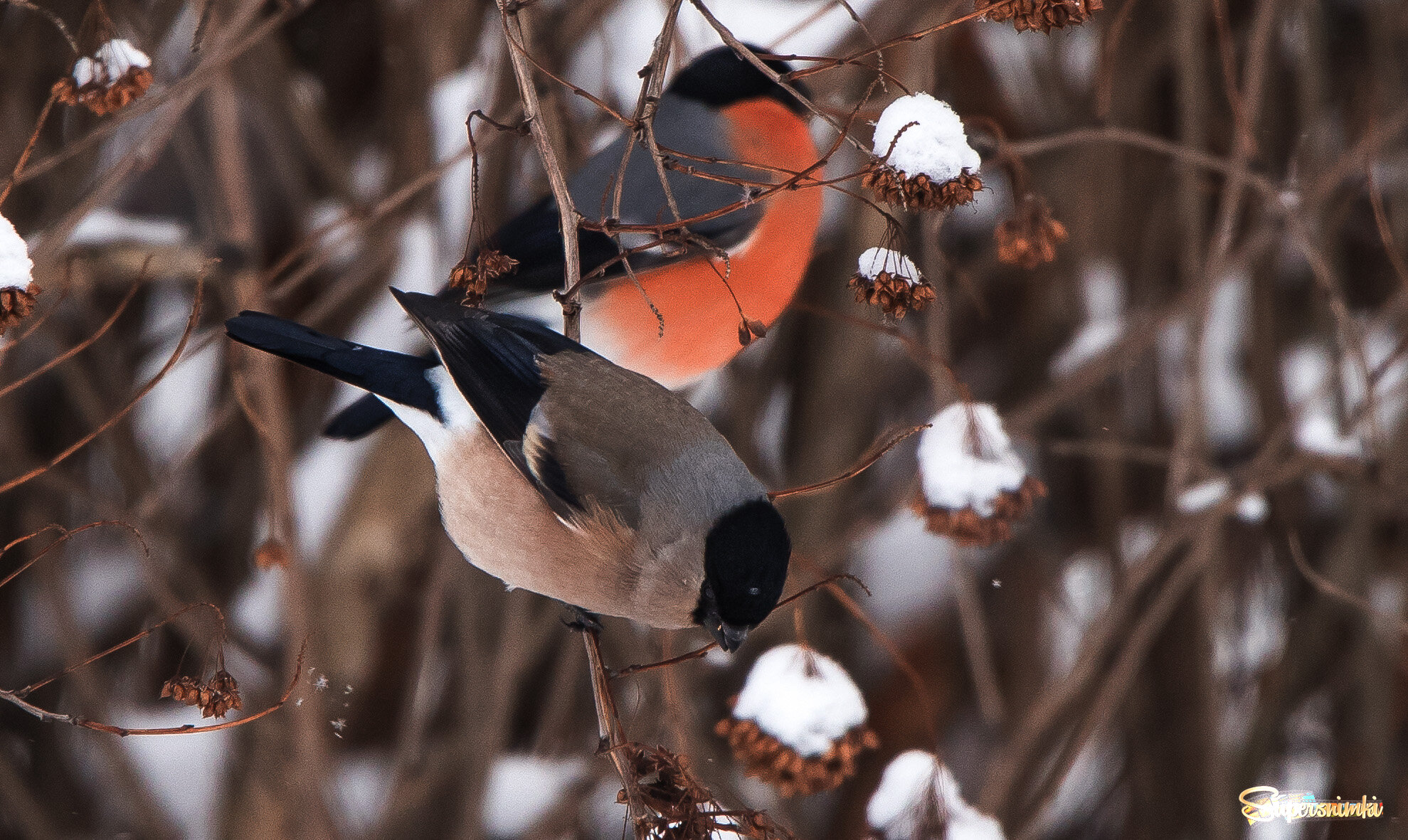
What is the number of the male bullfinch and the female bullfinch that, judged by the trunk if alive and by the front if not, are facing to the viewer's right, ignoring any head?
2

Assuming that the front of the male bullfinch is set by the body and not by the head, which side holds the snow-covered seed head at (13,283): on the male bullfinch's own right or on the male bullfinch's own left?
on the male bullfinch's own right

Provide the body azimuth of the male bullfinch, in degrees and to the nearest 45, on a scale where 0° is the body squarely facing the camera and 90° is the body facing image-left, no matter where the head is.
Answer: approximately 270°

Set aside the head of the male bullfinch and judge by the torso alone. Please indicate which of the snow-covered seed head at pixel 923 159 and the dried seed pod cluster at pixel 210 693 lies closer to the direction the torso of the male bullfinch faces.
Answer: the snow-covered seed head

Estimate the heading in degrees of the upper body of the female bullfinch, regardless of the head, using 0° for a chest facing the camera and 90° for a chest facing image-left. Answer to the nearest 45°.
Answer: approximately 270°
